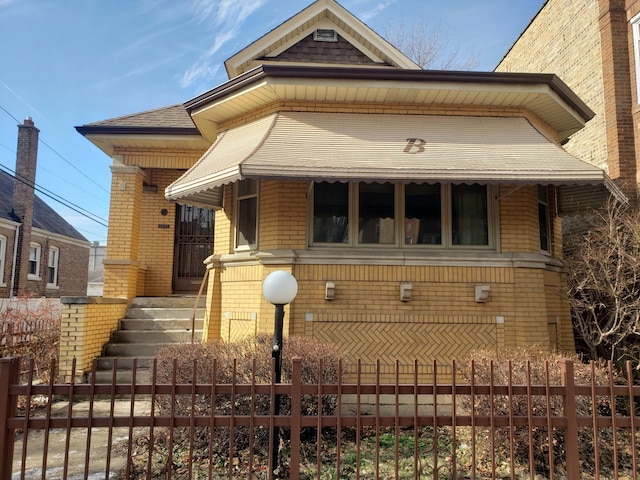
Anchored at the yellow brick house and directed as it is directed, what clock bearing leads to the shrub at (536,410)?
The shrub is roughly at 11 o'clock from the yellow brick house.

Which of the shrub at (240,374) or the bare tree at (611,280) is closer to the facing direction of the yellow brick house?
the shrub

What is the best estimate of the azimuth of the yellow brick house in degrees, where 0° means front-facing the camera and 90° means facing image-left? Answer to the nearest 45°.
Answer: approximately 0°

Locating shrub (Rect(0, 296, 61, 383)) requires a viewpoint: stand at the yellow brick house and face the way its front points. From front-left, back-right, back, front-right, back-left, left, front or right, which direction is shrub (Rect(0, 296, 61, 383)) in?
right

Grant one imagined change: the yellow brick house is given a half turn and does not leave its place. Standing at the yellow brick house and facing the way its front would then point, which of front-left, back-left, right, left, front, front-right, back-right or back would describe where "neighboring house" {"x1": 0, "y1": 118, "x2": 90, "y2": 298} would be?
front-left

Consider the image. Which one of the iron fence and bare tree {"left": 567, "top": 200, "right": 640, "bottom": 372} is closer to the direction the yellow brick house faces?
the iron fence

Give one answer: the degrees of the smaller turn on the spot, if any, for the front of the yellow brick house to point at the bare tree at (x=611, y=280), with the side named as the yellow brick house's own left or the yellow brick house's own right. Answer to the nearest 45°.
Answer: approximately 90° to the yellow brick house's own left

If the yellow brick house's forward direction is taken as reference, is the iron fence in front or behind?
in front
